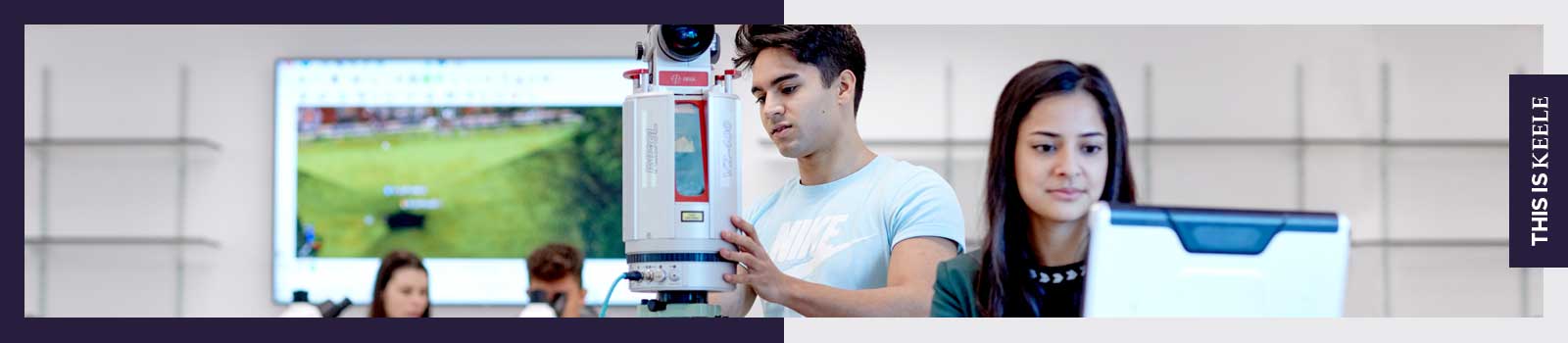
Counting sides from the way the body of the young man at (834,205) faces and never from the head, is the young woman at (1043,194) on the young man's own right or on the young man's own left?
on the young man's own left

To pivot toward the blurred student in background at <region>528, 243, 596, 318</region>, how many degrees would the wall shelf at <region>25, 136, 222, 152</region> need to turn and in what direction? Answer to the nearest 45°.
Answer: approximately 45° to its left

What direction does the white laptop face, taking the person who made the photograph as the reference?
facing away from the viewer

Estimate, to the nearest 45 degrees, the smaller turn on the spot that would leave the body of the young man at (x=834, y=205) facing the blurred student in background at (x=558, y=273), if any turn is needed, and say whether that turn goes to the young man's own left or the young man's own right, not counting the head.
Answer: approximately 90° to the young man's own right

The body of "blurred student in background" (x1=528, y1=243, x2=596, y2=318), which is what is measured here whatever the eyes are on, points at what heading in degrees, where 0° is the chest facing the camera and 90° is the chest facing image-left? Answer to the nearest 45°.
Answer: approximately 45°

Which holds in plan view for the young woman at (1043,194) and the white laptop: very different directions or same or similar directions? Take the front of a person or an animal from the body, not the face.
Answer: very different directions

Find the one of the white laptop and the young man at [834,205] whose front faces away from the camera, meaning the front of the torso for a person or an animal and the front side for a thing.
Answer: the white laptop
